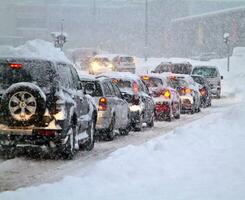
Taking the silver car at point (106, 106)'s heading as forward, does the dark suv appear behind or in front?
behind

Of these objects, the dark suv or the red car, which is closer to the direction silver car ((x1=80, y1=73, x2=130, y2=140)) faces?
the red car

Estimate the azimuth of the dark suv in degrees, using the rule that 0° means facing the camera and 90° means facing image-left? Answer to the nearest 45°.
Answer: approximately 225°

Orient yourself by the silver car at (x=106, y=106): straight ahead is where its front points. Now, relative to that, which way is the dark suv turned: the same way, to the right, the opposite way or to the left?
the same way

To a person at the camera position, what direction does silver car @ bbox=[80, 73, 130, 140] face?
facing away from the viewer and to the right of the viewer

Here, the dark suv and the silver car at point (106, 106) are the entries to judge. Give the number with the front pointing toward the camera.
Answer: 0
